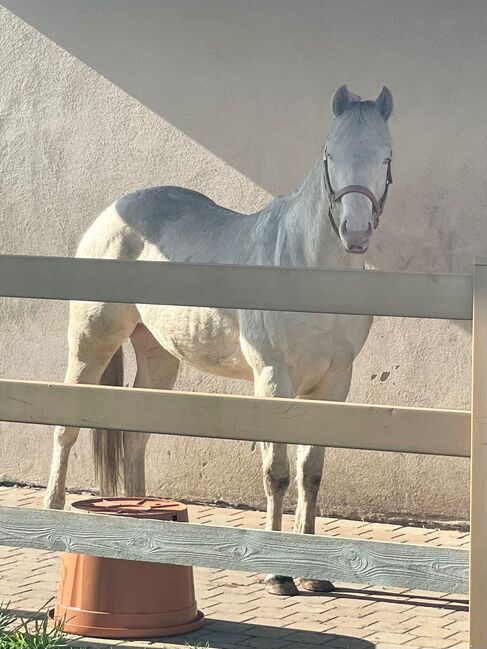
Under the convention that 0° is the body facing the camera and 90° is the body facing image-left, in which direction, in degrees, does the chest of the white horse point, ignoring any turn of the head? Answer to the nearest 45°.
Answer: approximately 315°
